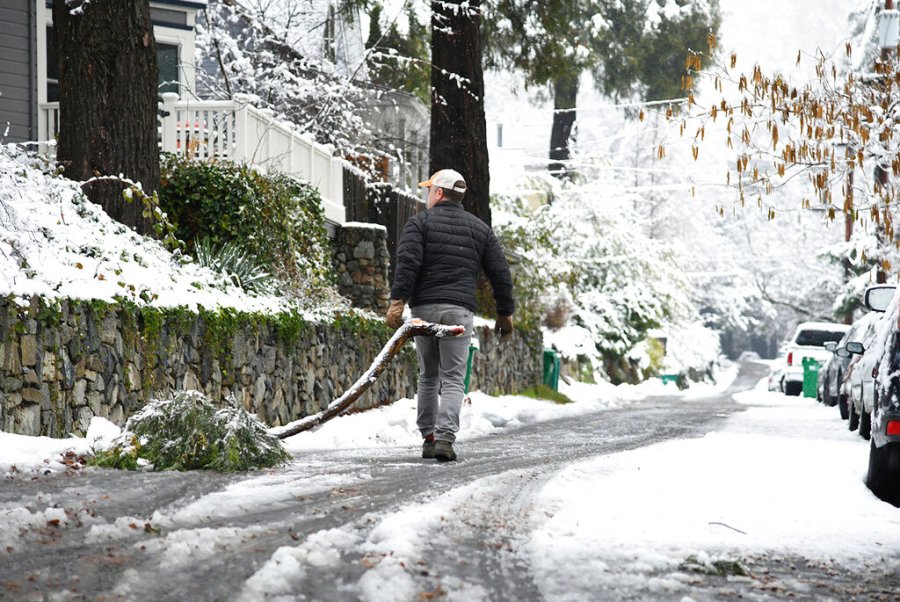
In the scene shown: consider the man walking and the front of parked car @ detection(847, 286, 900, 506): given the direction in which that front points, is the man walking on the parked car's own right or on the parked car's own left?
on the parked car's own left

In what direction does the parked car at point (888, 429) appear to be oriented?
away from the camera

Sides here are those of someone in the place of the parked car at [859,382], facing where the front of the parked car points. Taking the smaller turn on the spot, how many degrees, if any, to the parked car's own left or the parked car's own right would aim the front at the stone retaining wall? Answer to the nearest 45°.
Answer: approximately 135° to the parked car's own left

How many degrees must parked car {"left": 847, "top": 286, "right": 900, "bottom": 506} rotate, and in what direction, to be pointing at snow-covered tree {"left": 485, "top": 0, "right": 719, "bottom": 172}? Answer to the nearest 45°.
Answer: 0° — it already faces it

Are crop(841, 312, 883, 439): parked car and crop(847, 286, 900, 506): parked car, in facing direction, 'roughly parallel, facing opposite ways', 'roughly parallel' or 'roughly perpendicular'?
roughly parallel

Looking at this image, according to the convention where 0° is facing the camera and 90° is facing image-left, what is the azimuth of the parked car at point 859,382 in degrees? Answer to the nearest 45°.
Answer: approximately 180°

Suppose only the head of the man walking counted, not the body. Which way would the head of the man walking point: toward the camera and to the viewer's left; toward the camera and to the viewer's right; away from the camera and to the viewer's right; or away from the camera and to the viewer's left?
away from the camera and to the viewer's left

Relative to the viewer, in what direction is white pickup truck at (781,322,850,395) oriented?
away from the camera

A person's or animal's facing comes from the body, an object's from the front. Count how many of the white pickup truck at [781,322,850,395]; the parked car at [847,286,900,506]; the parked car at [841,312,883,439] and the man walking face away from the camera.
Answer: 4

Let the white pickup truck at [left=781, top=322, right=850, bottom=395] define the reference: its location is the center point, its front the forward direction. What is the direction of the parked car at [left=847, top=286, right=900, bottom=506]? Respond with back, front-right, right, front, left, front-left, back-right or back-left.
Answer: back

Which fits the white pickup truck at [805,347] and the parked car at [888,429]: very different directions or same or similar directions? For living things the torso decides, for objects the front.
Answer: same or similar directions

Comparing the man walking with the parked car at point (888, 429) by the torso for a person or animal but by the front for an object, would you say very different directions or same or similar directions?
same or similar directions

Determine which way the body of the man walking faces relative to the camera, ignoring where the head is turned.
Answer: away from the camera

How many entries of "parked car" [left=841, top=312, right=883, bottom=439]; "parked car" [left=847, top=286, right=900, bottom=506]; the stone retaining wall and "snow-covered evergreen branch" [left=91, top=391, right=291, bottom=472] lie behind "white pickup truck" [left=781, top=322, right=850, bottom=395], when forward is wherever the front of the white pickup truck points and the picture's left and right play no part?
4

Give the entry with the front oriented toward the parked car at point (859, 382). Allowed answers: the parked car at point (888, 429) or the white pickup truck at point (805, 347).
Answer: the parked car at point (888, 429)

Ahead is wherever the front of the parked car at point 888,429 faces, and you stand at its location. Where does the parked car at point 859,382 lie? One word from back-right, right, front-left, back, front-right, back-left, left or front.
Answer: front

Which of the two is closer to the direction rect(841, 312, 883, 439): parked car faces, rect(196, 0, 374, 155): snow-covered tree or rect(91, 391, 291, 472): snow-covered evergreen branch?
the snow-covered tree

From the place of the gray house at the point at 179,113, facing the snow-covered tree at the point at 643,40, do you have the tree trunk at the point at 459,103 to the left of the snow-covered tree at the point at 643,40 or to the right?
right
